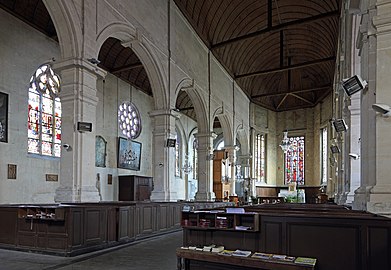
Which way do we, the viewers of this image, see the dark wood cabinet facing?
facing the viewer and to the right of the viewer

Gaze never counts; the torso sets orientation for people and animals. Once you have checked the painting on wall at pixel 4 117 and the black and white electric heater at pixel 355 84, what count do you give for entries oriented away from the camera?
0

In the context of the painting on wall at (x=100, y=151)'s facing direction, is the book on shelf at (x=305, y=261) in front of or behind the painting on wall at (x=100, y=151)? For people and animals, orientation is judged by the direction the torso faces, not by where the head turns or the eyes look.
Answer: in front

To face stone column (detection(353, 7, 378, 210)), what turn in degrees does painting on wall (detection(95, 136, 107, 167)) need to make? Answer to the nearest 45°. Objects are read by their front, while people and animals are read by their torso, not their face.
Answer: approximately 45° to its right

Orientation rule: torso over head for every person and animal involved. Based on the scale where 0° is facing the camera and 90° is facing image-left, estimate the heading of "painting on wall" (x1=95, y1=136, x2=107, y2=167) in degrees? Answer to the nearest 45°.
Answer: approximately 315°

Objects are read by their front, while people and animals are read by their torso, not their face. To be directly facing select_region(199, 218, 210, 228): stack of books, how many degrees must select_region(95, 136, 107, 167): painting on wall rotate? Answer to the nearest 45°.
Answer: approximately 45° to its right
